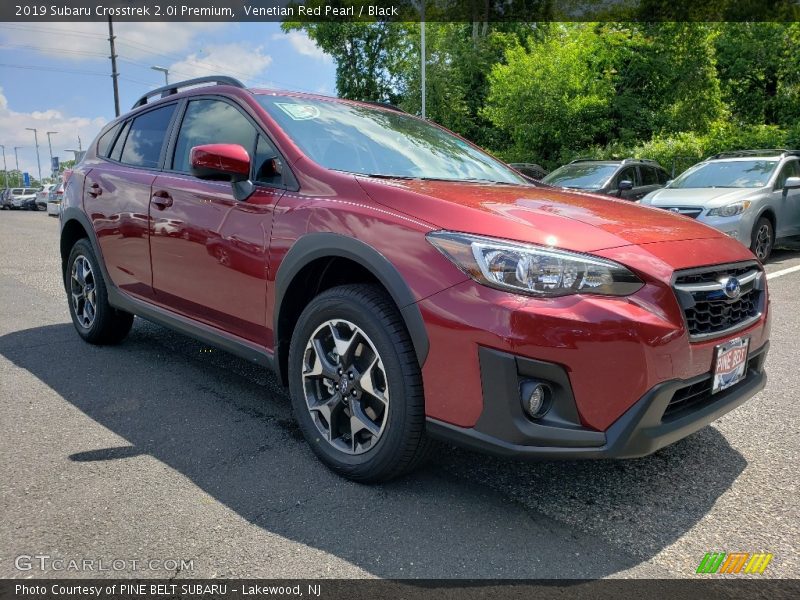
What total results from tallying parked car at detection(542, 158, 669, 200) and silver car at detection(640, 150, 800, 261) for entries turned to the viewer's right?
0

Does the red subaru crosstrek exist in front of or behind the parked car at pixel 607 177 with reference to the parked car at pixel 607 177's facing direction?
in front

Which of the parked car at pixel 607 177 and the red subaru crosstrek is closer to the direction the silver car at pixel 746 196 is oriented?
the red subaru crosstrek

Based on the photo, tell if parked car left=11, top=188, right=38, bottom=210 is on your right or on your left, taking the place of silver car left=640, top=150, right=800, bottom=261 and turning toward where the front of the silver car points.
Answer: on your right

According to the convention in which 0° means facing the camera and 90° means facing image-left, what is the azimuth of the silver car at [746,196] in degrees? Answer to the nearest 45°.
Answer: approximately 45°

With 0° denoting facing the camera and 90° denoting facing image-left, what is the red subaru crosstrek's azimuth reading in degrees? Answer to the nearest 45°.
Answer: approximately 315°

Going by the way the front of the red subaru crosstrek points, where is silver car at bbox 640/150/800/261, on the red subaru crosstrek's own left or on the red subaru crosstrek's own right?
on the red subaru crosstrek's own left

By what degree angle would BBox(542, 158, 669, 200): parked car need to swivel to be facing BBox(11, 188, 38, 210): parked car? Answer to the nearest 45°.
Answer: approximately 90° to its right

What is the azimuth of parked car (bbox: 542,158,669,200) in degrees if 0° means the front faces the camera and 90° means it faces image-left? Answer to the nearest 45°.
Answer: approximately 45°

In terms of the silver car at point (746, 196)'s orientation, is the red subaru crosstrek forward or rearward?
forward

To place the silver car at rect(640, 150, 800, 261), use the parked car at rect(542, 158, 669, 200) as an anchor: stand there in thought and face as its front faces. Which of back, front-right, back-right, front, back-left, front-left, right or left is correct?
left

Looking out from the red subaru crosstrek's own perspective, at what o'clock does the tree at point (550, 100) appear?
The tree is roughly at 8 o'clock from the red subaru crosstrek.

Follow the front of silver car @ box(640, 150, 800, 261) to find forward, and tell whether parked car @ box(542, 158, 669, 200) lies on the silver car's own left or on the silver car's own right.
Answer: on the silver car's own right

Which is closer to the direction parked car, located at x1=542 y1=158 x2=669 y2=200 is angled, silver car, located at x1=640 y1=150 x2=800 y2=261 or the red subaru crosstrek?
the red subaru crosstrek
